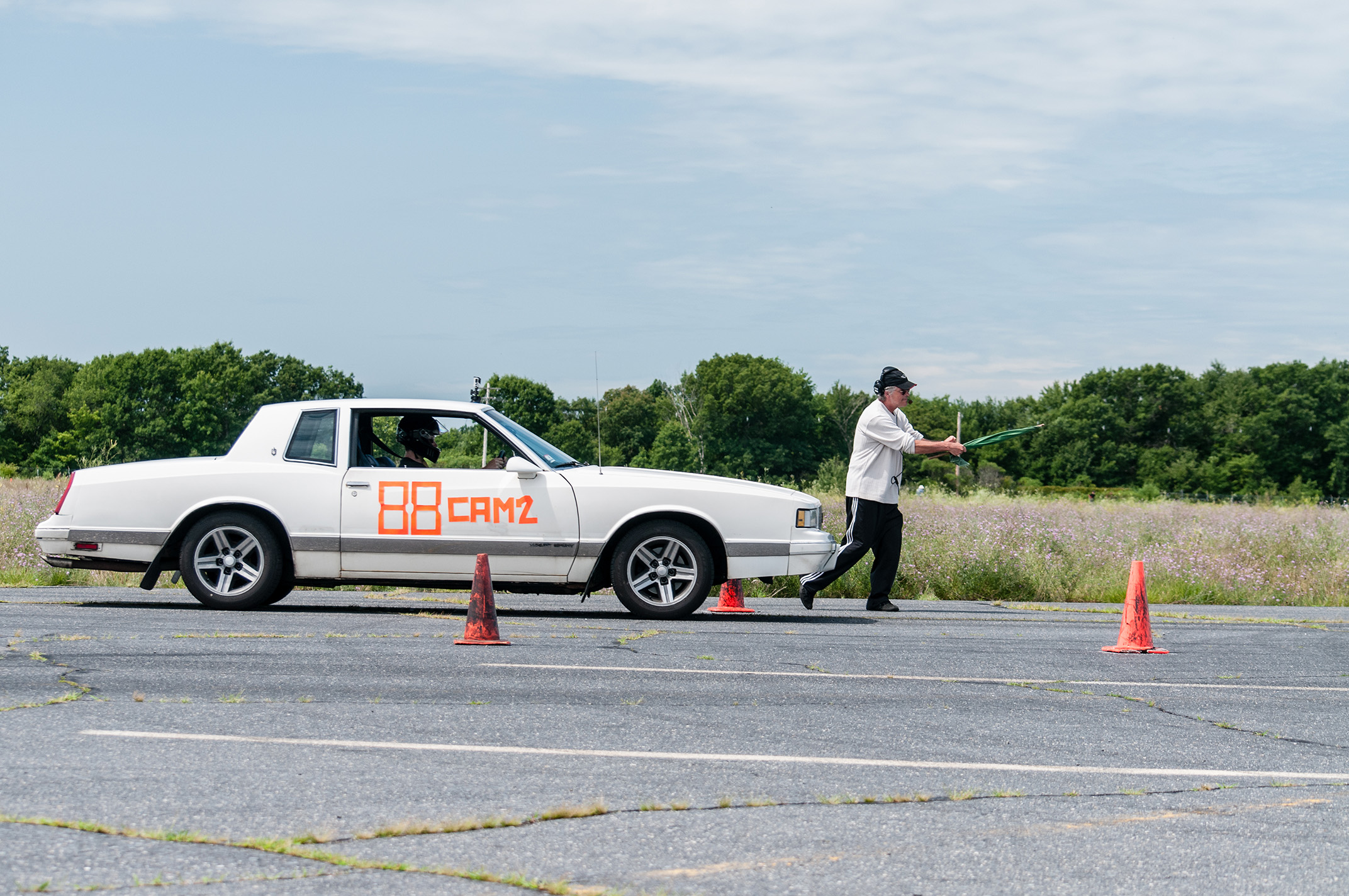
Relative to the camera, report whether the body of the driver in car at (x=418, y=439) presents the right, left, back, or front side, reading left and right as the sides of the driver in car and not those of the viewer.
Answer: right

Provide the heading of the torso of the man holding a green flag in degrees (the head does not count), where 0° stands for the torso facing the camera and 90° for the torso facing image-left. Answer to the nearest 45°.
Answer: approximately 270°

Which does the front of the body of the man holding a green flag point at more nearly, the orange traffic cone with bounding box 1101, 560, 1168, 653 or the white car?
the orange traffic cone

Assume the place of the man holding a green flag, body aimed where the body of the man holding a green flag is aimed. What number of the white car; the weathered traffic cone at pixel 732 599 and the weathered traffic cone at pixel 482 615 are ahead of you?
0

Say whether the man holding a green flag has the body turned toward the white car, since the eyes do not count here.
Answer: no

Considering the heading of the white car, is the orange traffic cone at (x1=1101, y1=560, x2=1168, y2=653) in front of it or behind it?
in front

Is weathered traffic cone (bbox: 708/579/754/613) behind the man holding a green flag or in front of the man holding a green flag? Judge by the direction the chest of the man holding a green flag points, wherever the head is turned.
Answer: behind

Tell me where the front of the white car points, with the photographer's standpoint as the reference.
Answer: facing to the right of the viewer

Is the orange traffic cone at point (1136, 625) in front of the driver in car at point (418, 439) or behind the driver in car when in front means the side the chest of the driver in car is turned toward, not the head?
in front

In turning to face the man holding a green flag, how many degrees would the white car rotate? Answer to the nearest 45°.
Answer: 0° — it already faces them

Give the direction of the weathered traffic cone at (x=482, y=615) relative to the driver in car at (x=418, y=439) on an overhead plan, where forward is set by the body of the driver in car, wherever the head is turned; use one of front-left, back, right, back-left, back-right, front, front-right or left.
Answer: right

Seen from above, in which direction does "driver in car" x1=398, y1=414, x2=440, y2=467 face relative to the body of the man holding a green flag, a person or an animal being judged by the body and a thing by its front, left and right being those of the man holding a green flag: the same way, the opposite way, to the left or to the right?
the same way

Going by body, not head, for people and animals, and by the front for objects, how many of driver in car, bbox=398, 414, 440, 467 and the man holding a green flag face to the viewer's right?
2

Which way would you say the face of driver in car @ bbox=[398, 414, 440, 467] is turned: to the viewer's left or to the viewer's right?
to the viewer's right

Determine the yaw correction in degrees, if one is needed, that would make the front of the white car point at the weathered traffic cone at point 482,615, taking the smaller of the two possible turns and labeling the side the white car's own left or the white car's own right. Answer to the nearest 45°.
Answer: approximately 90° to the white car's own right

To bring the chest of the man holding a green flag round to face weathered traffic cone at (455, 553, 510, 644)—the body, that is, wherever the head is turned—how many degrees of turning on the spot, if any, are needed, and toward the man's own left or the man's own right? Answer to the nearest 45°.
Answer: approximately 135° to the man's own right

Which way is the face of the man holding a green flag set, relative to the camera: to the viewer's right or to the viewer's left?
to the viewer's right
